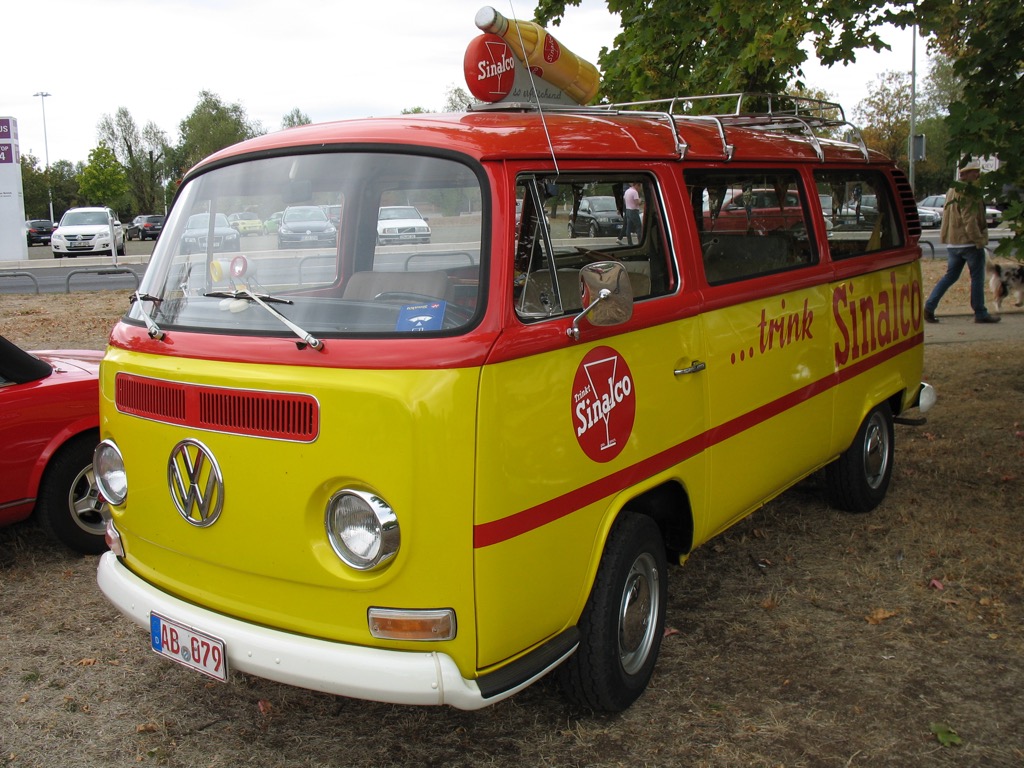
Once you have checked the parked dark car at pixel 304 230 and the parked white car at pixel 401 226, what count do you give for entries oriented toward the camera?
2

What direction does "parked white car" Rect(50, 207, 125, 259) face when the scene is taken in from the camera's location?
facing the viewer

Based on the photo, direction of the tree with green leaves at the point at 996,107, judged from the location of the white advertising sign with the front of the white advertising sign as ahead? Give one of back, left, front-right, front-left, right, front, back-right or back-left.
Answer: front

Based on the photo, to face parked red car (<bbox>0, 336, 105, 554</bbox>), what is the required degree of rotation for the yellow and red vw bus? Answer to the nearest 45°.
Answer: approximately 90° to its right

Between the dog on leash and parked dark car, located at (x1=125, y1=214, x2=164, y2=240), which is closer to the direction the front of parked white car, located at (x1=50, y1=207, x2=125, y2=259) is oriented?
the dog on leash

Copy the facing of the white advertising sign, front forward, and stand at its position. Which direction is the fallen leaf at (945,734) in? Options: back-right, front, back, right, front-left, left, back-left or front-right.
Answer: front

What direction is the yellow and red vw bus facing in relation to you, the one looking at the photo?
facing the viewer and to the left of the viewer

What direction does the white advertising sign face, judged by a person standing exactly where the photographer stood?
facing the viewer

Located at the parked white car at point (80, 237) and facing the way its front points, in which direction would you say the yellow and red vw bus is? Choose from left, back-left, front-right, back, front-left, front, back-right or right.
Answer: front

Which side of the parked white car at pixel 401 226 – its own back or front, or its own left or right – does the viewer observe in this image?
front

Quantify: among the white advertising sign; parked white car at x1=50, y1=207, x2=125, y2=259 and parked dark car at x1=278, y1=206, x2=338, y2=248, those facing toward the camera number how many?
3
